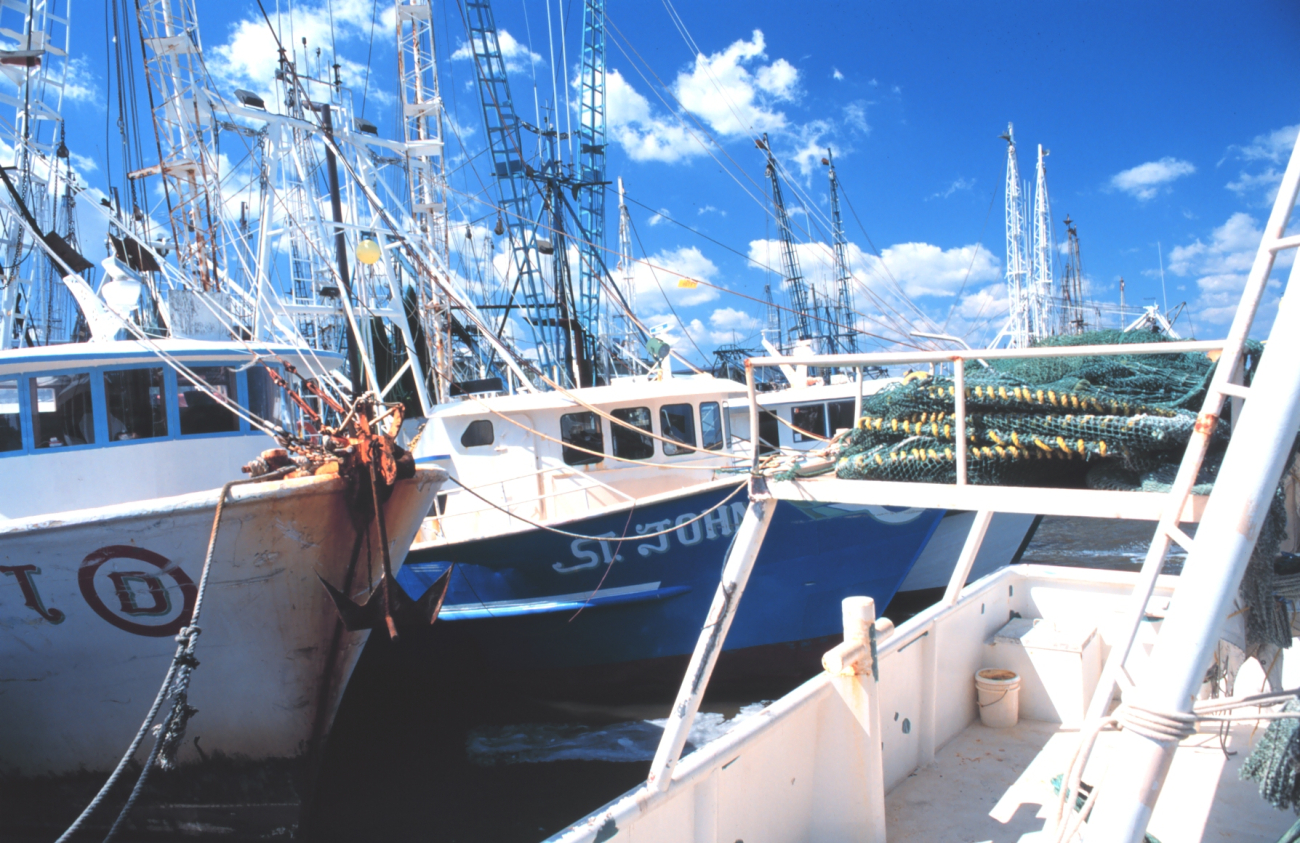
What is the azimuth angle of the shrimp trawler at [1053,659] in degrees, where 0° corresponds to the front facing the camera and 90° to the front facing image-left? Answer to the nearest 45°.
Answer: approximately 0°

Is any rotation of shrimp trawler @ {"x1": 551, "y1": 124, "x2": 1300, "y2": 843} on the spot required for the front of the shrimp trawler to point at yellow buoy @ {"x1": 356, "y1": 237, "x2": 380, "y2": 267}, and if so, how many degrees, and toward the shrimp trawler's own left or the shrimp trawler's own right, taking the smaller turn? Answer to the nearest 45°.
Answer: approximately 135° to the shrimp trawler's own right
